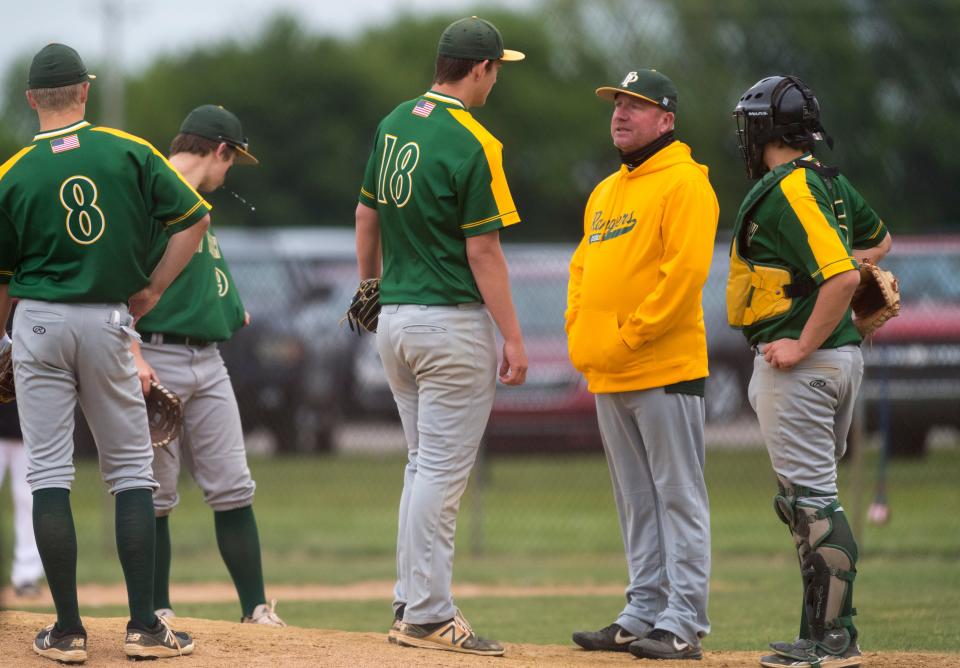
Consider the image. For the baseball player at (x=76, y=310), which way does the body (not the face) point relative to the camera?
away from the camera

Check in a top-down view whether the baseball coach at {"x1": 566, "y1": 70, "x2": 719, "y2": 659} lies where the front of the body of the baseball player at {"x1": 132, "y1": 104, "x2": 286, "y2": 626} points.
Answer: yes

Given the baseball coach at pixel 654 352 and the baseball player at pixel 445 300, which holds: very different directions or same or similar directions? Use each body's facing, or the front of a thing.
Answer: very different directions

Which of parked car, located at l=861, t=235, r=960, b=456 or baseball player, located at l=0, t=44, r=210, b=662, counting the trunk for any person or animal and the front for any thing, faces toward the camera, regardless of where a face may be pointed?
the parked car

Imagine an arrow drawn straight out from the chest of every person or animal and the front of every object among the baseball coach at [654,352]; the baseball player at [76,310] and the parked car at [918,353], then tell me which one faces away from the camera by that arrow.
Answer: the baseball player at [76,310]

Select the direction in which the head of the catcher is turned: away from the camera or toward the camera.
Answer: away from the camera

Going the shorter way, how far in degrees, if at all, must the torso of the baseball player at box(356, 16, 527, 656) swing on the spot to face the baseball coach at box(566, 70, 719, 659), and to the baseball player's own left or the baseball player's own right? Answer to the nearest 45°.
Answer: approximately 45° to the baseball player's own right

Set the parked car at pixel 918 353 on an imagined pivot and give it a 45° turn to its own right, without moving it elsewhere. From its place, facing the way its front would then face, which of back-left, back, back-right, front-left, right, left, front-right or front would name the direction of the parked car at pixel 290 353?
front-right

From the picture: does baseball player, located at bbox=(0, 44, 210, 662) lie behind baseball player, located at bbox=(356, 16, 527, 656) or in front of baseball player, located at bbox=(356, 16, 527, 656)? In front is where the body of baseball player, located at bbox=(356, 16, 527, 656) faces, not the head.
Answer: behind

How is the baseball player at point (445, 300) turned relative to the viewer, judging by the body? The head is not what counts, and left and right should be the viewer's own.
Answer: facing away from the viewer and to the right of the viewer

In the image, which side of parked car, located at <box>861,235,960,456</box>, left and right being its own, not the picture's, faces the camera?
front

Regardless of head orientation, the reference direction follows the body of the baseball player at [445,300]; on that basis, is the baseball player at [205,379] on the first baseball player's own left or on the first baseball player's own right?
on the first baseball player's own left

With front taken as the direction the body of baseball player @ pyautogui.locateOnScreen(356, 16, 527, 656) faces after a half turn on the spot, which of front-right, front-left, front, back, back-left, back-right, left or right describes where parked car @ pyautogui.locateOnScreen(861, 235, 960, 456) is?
back
